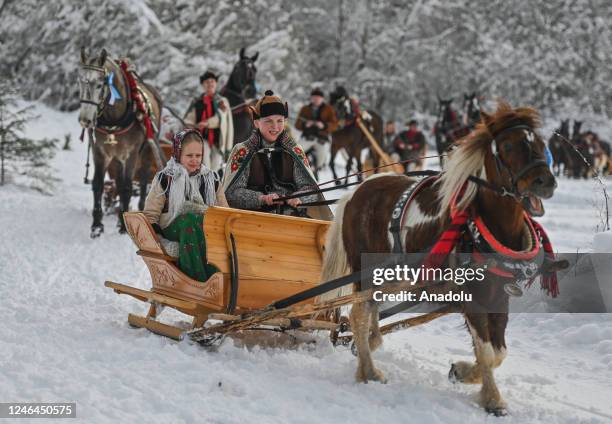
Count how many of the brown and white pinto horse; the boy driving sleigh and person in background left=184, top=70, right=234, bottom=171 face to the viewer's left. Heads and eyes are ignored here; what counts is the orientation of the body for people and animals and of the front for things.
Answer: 0

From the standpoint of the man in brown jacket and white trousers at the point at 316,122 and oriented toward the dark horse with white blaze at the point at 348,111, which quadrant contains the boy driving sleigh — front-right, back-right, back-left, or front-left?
back-right

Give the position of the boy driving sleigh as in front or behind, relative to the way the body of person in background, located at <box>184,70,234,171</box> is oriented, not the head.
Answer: in front

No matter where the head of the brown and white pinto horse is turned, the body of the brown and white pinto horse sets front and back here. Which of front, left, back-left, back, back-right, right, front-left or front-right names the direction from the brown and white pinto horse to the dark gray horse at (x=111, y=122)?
back

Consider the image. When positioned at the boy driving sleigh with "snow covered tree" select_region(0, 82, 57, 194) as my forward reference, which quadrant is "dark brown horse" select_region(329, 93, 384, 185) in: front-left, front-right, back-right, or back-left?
front-right

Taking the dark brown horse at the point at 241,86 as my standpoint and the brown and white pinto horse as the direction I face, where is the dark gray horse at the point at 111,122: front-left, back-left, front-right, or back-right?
front-right

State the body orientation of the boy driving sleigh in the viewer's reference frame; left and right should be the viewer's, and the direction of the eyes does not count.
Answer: facing the viewer and to the right of the viewer

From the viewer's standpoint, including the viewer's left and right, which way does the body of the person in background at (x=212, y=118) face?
facing the viewer

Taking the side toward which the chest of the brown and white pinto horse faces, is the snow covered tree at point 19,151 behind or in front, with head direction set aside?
behind

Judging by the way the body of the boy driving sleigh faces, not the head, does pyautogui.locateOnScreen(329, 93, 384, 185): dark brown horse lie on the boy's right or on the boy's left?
on the boy's left

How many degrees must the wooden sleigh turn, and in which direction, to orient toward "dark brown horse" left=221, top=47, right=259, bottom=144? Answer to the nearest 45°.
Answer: approximately 135° to its left

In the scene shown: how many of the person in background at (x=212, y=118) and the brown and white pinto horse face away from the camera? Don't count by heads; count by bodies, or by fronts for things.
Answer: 0

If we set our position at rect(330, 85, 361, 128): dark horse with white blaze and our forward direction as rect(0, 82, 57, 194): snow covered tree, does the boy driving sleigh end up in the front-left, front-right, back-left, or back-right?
front-left

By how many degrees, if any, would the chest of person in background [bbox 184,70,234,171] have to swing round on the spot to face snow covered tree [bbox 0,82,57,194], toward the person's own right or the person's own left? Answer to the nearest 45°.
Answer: approximately 135° to the person's own right

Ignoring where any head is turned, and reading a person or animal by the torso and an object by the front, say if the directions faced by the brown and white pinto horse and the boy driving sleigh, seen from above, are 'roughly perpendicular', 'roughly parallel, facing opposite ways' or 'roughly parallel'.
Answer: roughly parallel

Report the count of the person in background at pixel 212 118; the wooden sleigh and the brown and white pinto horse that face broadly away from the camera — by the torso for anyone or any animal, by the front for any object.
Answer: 0

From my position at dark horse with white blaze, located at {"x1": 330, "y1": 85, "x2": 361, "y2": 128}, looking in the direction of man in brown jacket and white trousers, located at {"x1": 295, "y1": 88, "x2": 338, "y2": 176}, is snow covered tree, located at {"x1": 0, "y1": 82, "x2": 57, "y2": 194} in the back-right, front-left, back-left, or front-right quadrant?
front-right

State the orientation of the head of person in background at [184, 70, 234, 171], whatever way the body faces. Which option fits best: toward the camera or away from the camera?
toward the camera

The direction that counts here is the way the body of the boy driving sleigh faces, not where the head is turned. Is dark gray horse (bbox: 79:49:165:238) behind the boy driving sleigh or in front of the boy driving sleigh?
behind
